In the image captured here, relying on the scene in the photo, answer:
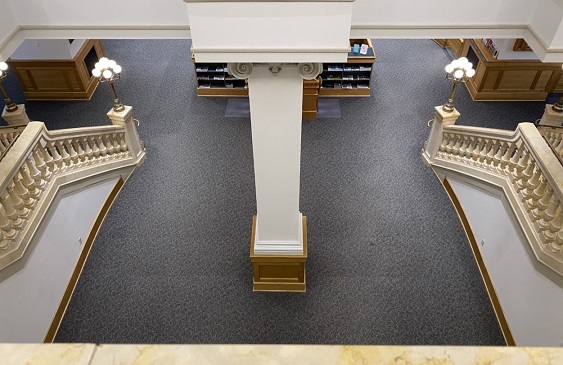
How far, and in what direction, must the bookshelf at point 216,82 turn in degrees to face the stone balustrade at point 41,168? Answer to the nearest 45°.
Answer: approximately 45° to its right

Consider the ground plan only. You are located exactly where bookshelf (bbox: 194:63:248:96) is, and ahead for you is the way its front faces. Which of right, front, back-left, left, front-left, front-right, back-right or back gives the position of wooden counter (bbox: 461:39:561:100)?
left

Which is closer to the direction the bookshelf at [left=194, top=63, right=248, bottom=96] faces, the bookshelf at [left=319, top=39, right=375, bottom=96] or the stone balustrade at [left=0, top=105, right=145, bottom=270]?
the stone balustrade

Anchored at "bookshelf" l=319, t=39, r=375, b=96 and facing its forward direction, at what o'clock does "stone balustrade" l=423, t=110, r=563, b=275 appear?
The stone balustrade is roughly at 11 o'clock from the bookshelf.

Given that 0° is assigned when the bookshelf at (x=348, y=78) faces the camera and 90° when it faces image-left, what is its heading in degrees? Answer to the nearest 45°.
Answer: approximately 0°

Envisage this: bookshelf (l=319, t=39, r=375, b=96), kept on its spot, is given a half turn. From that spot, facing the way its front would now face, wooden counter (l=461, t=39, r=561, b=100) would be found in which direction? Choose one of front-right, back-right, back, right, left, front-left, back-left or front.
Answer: right

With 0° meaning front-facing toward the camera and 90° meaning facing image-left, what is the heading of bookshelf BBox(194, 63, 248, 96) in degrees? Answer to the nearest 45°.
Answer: approximately 0°

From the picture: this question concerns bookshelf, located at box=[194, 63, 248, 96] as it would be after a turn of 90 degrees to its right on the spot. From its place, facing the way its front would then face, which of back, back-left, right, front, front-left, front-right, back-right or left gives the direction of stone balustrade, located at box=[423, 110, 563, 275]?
back-left

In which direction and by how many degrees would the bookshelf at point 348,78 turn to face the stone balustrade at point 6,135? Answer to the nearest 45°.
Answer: approximately 45° to its right

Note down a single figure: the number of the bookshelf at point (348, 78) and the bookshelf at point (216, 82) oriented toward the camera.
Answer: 2

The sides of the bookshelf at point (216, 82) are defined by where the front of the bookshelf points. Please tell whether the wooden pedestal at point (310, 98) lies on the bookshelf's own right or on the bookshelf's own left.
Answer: on the bookshelf's own left

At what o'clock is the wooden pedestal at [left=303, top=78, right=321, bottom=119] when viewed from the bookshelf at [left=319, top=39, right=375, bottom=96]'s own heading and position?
The wooden pedestal is roughly at 1 o'clock from the bookshelf.
